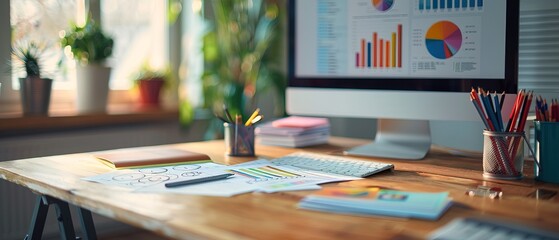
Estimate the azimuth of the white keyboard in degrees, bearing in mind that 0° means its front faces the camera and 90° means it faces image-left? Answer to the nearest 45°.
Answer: approximately 45°

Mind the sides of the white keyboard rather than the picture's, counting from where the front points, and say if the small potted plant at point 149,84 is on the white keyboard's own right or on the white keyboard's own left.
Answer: on the white keyboard's own right

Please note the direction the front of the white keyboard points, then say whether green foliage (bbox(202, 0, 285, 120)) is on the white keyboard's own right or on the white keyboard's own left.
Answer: on the white keyboard's own right

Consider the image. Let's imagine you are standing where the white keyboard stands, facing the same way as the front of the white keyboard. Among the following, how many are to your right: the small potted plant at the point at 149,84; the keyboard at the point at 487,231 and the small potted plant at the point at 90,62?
2

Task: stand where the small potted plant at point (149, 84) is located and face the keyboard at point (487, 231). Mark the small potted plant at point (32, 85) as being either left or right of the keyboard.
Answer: right

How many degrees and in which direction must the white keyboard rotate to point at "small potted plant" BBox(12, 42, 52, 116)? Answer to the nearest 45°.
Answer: approximately 90° to its right

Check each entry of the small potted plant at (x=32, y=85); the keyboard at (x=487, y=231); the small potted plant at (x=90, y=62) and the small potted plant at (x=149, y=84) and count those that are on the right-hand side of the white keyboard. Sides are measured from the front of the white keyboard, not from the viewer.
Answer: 3
